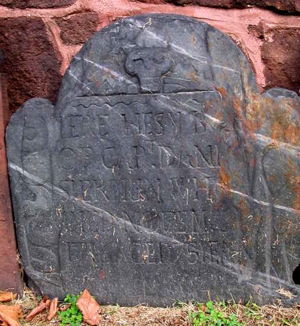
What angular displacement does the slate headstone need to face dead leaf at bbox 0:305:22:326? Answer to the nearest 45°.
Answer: approximately 45° to its right

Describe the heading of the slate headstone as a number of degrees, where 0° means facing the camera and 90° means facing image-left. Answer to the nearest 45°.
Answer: approximately 0°

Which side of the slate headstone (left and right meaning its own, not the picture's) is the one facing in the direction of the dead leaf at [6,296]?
right
